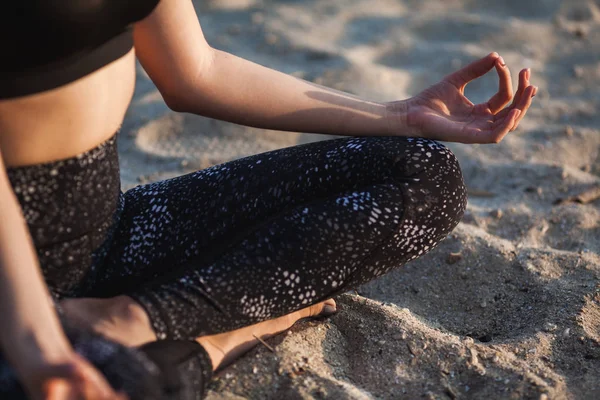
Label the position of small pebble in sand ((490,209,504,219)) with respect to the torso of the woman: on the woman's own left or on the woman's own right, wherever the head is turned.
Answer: on the woman's own left

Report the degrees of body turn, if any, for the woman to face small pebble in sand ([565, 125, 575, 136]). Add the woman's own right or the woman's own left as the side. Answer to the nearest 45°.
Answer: approximately 90° to the woman's own left

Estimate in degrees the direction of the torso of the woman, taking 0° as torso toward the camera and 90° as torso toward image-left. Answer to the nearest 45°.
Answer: approximately 315°
